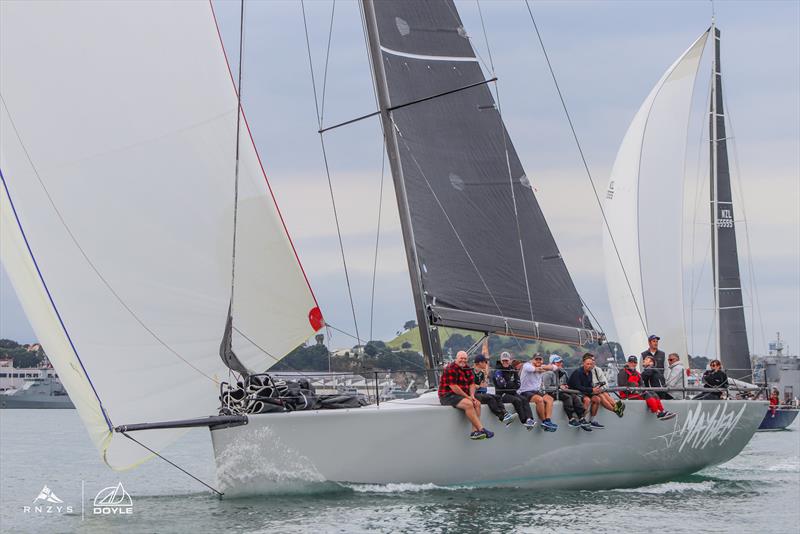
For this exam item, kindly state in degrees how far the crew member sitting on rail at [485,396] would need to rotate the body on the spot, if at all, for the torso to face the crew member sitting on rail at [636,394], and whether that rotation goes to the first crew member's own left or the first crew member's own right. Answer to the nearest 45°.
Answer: approximately 90° to the first crew member's own left

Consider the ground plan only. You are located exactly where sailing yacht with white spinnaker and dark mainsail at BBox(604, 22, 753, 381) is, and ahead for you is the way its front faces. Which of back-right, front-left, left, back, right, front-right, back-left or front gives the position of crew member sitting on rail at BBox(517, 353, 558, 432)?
front-left

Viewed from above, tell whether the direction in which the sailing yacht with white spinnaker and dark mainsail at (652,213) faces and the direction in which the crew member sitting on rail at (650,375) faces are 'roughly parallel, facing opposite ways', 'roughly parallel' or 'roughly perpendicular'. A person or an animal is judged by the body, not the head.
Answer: roughly perpendicular

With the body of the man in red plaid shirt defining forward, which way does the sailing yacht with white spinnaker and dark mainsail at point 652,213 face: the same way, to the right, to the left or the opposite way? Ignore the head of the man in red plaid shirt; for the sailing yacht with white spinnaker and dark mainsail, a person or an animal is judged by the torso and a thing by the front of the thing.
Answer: to the right

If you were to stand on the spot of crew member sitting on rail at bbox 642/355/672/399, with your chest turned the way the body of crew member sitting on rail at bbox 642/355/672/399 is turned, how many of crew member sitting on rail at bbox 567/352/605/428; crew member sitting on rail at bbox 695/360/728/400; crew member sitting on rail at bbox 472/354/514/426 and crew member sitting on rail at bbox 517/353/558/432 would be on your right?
3

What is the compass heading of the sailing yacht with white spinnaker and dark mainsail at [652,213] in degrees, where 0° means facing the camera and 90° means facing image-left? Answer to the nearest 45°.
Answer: approximately 45°

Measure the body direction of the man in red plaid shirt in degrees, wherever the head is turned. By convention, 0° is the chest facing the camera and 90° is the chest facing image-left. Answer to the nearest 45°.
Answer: approximately 315°

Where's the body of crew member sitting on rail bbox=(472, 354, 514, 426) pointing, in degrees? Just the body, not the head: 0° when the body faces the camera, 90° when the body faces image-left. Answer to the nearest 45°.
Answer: approximately 315°

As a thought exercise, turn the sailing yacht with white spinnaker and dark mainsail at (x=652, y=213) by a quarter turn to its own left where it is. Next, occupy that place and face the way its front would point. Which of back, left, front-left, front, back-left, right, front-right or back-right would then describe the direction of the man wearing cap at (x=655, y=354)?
front-right
